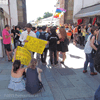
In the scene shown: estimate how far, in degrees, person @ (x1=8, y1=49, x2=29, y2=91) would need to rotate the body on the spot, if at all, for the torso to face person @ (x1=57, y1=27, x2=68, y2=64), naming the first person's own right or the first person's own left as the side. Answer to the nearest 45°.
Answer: approximately 45° to the first person's own right

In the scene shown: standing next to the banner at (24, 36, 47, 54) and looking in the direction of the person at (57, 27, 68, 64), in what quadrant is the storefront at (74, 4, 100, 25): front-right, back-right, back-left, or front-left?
front-left

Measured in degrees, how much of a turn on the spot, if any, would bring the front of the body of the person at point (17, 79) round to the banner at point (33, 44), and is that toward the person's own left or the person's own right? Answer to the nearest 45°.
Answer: approximately 45° to the person's own right

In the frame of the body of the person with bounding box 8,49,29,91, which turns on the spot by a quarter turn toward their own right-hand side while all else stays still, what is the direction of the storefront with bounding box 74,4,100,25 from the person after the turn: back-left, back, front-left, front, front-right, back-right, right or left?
front-left

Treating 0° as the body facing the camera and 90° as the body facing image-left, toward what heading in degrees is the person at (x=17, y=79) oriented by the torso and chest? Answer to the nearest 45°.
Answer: approximately 180°
